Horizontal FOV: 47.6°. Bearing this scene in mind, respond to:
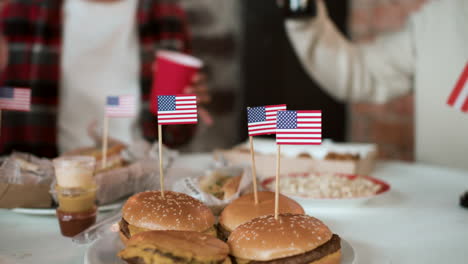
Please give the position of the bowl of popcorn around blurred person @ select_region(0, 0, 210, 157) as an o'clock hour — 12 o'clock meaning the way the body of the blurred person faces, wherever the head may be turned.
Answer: The bowl of popcorn is roughly at 11 o'clock from the blurred person.

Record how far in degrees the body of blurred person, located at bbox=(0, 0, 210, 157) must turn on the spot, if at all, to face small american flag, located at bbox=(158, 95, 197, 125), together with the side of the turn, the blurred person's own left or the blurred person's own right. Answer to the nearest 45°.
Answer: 0° — they already face it

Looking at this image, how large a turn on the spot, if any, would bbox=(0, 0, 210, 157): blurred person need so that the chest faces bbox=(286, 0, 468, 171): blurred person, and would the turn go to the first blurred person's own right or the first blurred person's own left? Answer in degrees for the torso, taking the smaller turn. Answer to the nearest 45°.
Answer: approximately 45° to the first blurred person's own left

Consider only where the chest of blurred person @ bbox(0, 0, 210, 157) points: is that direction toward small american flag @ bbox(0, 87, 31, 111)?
yes

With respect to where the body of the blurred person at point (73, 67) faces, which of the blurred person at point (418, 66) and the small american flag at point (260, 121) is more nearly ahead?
the small american flag

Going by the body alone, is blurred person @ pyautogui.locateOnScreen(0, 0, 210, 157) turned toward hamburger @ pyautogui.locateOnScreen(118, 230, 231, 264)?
yes

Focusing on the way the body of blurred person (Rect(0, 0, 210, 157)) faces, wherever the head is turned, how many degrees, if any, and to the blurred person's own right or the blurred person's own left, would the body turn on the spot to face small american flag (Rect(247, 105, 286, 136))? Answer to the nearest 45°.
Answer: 0° — they already face it

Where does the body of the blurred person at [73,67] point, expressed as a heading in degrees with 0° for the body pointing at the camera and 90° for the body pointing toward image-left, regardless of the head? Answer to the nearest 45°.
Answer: approximately 0°
